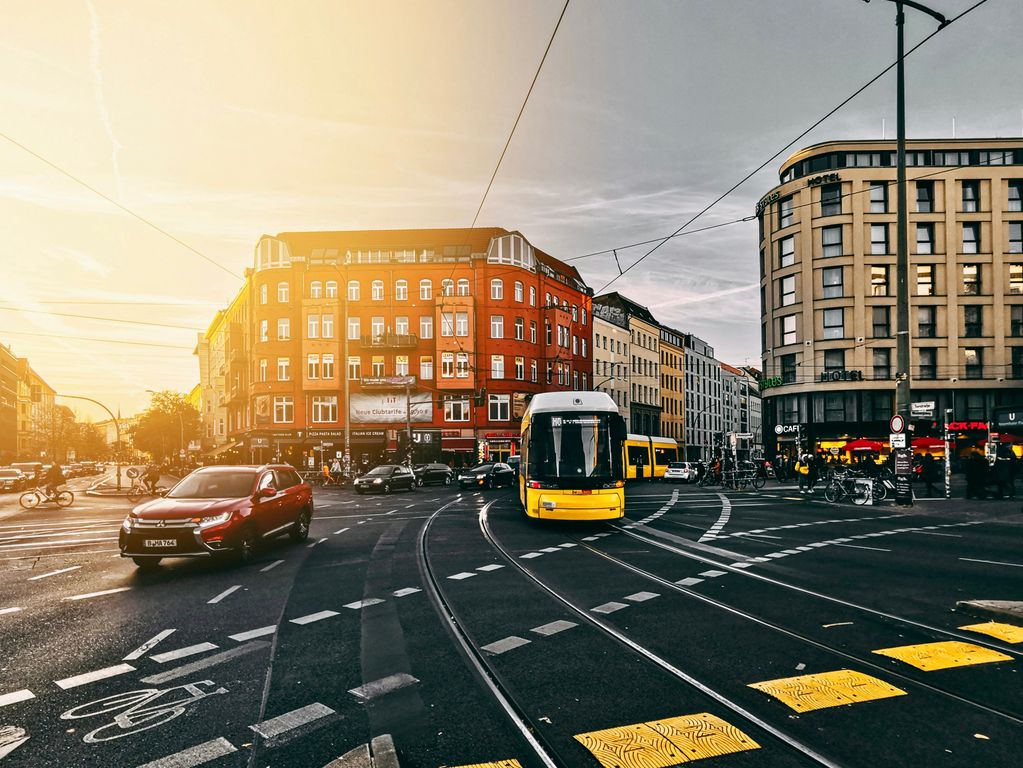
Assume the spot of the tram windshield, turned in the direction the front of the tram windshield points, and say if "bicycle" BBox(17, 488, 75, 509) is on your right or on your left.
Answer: on your right

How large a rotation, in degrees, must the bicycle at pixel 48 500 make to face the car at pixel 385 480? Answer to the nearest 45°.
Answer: approximately 180°

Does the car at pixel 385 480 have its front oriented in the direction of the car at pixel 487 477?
no

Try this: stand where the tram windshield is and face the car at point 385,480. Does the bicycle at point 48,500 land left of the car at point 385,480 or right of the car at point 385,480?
left

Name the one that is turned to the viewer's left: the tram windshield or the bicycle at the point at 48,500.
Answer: the bicycle

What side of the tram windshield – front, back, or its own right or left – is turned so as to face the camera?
front

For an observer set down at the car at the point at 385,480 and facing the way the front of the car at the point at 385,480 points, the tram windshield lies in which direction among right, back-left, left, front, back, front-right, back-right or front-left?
front-left

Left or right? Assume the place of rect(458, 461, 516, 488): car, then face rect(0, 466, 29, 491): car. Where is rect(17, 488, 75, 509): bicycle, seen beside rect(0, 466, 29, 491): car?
left

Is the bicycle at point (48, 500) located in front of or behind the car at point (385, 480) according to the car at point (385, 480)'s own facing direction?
in front

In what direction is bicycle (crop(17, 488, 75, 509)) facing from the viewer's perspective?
to the viewer's left

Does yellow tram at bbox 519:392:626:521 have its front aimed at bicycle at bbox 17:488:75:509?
no

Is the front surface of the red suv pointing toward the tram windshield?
no

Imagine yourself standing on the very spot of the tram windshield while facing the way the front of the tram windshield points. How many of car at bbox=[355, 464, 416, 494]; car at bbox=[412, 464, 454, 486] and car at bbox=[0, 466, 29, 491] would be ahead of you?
0

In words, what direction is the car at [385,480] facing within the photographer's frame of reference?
facing the viewer and to the left of the viewer
